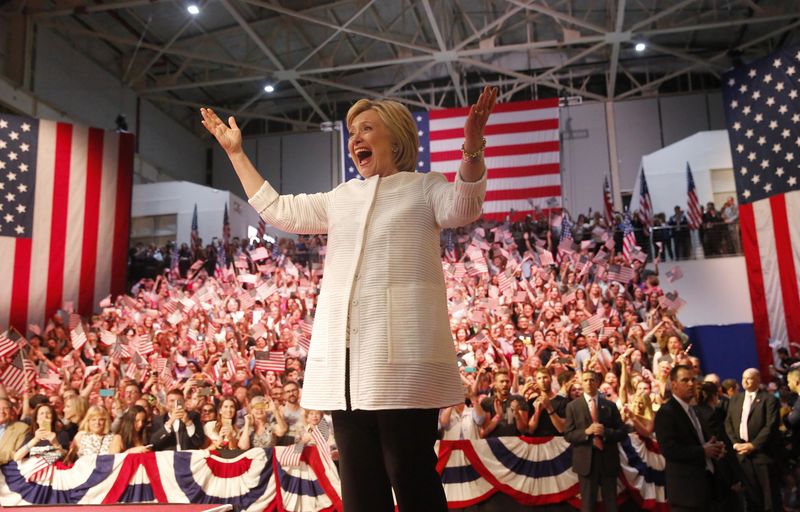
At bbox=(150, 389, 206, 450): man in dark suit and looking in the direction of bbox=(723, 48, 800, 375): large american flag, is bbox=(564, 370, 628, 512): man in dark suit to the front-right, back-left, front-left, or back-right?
front-right

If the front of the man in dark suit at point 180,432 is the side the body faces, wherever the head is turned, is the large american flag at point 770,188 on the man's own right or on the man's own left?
on the man's own left

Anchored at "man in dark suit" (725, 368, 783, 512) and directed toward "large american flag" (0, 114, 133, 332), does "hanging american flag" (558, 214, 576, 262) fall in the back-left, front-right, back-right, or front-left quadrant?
front-right

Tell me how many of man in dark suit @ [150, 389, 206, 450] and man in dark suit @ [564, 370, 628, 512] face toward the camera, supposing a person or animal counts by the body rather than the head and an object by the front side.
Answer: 2

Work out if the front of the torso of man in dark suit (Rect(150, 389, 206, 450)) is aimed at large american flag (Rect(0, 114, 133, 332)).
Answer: no

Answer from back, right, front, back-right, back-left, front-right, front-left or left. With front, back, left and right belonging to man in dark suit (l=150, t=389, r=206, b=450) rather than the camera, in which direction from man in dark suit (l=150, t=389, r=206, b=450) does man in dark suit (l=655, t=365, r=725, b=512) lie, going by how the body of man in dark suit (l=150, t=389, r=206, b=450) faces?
front-left

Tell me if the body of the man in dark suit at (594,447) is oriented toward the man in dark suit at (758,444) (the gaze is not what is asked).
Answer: no

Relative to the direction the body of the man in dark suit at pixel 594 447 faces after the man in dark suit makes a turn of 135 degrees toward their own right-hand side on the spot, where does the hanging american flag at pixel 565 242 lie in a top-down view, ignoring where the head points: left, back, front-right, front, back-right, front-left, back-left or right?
front-right

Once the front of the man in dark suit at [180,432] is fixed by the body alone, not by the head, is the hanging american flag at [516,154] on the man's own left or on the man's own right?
on the man's own left

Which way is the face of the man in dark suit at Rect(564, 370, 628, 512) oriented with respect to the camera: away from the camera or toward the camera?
toward the camera

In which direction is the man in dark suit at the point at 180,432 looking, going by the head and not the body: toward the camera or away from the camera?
toward the camera

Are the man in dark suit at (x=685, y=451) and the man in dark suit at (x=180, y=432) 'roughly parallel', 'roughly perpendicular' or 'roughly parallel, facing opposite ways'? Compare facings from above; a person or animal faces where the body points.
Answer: roughly parallel

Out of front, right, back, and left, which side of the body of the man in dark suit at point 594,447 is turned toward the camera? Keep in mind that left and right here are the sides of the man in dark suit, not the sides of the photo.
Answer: front

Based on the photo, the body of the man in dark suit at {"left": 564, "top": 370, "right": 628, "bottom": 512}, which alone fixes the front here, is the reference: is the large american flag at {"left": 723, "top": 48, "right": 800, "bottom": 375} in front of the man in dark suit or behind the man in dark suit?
behind

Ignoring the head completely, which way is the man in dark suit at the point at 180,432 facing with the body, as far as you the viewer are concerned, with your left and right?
facing the viewer
